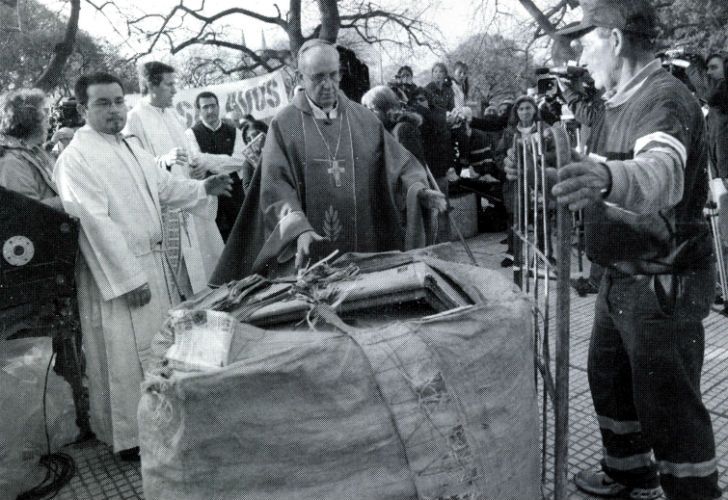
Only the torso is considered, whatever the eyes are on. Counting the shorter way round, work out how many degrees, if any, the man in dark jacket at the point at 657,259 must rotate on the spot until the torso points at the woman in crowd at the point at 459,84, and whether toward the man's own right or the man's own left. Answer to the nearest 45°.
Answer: approximately 90° to the man's own right

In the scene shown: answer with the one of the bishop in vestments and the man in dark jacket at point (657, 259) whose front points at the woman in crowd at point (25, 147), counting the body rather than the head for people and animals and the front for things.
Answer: the man in dark jacket

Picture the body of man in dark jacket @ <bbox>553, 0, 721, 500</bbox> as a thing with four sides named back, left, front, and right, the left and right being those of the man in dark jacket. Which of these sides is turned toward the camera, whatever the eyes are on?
left

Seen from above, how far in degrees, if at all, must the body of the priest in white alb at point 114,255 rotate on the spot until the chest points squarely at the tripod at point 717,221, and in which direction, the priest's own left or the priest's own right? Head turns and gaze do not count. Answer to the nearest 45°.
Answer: approximately 45° to the priest's own left

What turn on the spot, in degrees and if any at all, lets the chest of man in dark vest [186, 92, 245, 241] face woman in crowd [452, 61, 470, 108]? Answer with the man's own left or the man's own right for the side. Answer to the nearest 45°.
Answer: approximately 135° to the man's own left

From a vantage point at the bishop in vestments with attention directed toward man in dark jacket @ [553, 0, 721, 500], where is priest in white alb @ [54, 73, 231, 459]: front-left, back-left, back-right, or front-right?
back-right

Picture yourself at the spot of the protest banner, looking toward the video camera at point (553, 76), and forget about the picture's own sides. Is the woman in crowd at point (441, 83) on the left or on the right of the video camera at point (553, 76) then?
left

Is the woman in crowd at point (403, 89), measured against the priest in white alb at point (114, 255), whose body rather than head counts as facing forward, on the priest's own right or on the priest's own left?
on the priest's own left

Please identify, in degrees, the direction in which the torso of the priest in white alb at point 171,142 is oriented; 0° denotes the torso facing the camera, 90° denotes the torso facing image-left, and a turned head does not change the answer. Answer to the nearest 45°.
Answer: approximately 315°
